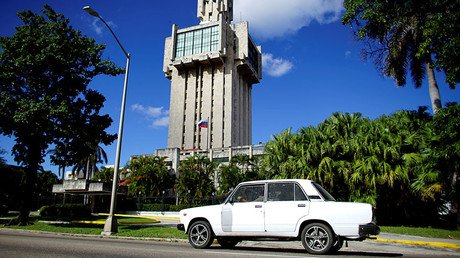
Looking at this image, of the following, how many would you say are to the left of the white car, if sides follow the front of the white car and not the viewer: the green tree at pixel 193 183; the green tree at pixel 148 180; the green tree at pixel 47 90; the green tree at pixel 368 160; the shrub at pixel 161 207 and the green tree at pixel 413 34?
0

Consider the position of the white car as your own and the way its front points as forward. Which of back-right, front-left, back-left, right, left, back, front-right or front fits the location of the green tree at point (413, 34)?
back-right

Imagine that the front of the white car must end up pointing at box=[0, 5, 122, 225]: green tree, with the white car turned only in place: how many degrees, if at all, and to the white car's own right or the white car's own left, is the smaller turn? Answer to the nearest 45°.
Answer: approximately 45° to the white car's own right

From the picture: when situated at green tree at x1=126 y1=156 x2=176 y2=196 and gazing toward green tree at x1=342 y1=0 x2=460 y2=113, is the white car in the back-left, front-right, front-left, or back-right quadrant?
front-right

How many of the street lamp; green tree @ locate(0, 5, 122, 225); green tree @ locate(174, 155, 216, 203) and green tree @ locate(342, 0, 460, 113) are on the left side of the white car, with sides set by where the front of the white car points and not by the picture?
0

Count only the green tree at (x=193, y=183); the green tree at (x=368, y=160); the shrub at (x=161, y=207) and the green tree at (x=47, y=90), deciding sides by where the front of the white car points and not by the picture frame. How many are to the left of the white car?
0

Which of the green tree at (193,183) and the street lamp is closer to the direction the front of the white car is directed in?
the street lamp

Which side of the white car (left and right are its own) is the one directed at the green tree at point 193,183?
right

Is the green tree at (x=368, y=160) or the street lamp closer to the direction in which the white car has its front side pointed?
the street lamp

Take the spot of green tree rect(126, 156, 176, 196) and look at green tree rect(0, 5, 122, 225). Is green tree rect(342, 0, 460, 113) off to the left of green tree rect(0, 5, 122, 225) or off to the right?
left

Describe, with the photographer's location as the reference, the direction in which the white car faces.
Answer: facing to the left of the viewer

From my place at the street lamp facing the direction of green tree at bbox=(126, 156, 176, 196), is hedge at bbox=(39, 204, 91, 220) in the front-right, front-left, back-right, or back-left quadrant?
front-left

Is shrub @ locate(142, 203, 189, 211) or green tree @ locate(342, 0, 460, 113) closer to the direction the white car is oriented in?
the shrub

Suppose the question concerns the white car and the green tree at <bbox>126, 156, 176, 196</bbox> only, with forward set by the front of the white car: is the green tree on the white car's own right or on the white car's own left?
on the white car's own right

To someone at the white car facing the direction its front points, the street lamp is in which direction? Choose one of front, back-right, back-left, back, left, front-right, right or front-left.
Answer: front-right

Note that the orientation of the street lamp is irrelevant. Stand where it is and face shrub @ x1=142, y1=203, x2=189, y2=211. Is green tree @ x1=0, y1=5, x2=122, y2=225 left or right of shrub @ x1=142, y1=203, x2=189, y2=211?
left

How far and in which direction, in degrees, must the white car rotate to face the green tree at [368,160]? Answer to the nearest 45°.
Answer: approximately 90° to its right

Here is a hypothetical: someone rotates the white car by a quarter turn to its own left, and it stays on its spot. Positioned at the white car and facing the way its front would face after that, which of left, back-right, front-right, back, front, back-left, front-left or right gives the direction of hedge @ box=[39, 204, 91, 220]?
back-right
